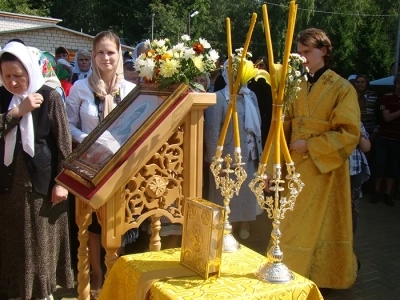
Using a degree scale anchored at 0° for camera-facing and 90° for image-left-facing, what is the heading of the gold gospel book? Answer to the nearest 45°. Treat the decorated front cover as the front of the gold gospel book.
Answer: approximately 45°

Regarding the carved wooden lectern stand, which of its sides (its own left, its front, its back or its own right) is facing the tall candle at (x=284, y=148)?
left

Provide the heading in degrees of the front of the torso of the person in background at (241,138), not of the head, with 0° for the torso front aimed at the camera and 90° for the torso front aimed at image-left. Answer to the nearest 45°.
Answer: approximately 0°

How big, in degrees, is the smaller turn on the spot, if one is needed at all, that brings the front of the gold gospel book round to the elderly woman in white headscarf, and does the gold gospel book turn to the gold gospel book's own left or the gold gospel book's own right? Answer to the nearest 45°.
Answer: approximately 90° to the gold gospel book's own right

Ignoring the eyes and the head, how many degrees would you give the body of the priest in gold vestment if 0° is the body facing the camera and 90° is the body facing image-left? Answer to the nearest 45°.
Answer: approximately 45°

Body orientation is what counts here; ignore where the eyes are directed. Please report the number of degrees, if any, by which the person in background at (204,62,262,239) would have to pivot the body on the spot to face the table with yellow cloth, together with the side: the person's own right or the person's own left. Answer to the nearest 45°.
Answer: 0° — they already face it

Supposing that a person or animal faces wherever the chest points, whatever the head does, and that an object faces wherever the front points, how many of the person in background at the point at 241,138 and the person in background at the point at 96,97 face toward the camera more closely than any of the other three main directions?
2

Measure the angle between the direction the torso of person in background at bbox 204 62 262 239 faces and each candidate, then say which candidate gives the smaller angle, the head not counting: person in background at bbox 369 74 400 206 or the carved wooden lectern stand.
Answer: the carved wooden lectern stand

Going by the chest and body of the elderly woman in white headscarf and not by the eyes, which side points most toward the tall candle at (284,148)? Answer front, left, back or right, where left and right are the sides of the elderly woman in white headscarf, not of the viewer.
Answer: left

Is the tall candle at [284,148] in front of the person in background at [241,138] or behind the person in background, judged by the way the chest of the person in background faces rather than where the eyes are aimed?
in front
